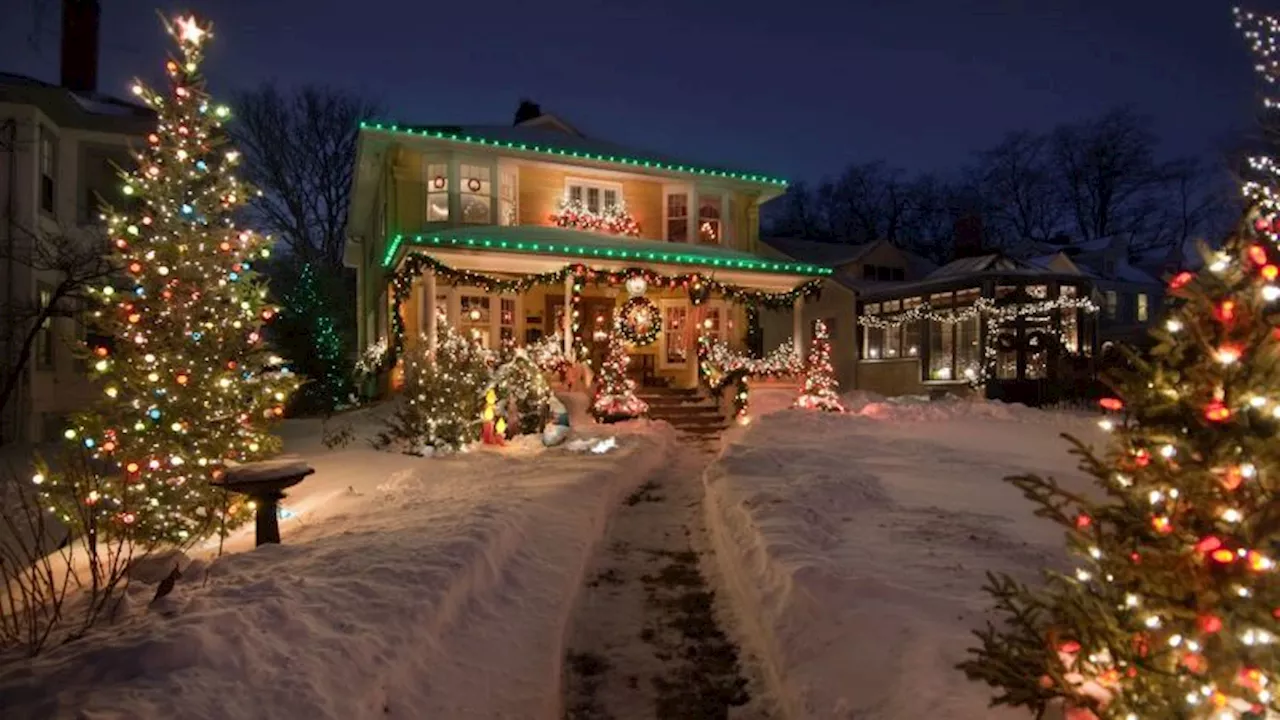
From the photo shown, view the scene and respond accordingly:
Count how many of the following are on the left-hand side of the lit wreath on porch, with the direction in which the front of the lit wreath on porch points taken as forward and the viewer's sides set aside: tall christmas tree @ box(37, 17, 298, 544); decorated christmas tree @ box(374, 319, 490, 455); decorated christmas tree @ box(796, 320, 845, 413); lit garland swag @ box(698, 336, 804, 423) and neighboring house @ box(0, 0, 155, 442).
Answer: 2

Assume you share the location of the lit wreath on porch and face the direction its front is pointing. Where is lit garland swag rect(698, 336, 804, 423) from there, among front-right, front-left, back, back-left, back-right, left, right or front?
left

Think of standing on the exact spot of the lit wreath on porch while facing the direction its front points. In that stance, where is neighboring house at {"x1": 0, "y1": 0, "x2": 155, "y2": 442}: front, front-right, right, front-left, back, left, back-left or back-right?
right

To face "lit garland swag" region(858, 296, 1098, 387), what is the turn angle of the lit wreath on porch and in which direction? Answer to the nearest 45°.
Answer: approximately 135° to its left

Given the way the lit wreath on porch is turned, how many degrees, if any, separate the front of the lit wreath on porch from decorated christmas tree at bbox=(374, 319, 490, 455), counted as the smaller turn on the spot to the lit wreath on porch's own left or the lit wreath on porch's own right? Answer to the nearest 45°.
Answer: approximately 45° to the lit wreath on porch's own right

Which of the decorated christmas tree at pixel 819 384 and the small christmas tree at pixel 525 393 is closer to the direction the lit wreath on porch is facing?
the small christmas tree

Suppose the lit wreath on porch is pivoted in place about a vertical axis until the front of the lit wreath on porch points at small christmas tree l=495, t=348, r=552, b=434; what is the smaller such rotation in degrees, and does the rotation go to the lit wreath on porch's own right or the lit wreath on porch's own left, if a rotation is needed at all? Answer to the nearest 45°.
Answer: approximately 45° to the lit wreath on porch's own right

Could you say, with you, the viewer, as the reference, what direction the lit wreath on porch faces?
facing the viewer

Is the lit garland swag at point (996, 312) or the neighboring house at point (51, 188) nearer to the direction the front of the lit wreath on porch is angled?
the neighboring house

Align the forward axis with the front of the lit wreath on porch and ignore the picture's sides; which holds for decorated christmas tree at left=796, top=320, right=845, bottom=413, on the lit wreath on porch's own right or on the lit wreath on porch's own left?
on the lit wreath on porch's own left

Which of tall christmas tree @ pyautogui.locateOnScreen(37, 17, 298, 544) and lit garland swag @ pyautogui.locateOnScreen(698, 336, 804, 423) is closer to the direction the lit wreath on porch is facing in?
the tall christmas tree

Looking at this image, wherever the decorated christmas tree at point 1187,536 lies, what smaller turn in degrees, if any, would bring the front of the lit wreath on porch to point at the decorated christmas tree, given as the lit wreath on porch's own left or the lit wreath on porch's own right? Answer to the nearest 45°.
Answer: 0° — it already faces it

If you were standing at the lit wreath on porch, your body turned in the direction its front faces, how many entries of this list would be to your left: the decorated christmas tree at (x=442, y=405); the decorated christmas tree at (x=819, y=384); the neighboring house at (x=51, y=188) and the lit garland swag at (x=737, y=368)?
2
